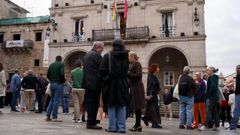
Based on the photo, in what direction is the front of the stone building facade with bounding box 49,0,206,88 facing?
toward the camera

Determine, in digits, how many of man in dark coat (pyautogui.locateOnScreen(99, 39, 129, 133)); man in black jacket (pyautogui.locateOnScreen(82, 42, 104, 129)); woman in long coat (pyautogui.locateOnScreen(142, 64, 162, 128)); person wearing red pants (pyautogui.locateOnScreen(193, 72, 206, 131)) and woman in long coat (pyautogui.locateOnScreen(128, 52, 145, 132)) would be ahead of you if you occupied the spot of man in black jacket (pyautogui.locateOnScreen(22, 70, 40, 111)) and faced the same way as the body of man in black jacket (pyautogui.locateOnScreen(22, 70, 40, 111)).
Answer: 0

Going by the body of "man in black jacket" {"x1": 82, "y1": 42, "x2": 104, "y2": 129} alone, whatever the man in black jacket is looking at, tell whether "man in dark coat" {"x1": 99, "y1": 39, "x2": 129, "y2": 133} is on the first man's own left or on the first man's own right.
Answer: on the first man's own right

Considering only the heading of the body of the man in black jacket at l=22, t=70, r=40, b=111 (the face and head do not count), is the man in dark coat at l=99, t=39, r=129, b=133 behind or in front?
behind

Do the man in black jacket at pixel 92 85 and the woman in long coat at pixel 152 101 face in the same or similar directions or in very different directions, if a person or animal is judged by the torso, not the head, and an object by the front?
same or similar directions

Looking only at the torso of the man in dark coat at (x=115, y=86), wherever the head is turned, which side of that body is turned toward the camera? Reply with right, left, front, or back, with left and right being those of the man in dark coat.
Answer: back

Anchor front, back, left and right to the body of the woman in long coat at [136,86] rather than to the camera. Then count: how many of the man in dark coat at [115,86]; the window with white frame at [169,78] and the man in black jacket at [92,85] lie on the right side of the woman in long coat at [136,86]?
1

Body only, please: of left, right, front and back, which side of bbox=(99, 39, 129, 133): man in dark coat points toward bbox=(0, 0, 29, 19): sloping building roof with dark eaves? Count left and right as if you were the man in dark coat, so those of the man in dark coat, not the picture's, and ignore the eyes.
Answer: front

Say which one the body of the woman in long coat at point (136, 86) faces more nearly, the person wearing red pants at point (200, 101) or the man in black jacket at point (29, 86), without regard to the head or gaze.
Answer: the man in black jacket

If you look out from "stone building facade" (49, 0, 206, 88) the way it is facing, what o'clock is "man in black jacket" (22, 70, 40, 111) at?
The man in black jacket is roughly at 1 o'clock from the stone building facade.

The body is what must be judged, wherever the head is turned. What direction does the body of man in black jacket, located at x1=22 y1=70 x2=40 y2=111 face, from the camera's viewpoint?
away from the camera

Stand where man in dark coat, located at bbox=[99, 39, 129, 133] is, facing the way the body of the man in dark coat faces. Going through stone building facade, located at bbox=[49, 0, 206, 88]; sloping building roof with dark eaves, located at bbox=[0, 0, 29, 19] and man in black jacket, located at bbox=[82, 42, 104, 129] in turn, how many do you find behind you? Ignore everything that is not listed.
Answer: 0

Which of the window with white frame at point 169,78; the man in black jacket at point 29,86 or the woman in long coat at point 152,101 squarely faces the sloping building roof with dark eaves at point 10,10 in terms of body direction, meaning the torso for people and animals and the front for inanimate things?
the man in black jacket

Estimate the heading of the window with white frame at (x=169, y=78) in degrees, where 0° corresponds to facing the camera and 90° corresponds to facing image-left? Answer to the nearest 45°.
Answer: approximately 0°

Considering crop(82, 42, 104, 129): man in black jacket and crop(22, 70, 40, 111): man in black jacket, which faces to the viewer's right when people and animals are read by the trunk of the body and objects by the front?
crop(82, 42, 104, 129): man in black jacket
